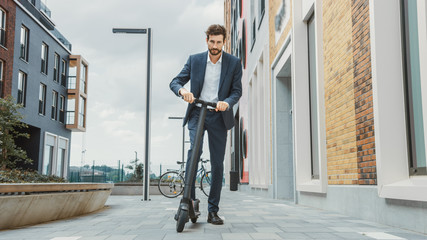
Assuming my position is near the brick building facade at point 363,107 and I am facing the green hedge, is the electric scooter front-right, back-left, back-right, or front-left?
front-left

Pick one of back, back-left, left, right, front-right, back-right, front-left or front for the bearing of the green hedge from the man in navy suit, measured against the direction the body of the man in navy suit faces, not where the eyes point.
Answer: back-right

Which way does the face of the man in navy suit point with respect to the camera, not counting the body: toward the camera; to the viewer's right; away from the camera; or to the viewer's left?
toward the camera

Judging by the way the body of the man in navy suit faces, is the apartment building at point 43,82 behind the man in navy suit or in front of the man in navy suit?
behind

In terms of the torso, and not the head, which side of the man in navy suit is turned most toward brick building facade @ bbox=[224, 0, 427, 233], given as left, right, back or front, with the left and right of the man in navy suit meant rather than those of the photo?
left

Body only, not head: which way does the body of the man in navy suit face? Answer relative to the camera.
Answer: toward the camera
